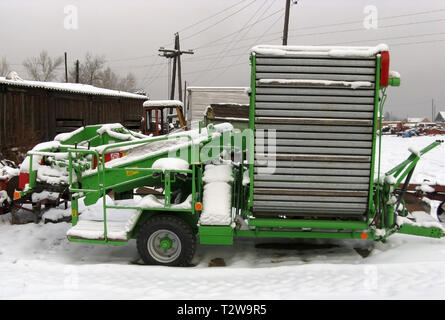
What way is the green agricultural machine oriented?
to the viewer's right

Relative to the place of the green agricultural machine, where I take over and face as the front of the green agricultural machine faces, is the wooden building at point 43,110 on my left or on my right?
on my left

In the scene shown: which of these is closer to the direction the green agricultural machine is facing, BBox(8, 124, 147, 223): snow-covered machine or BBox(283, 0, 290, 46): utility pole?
the utility pole

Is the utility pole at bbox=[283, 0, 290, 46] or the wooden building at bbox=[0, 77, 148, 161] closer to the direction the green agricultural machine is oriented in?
the utility pole

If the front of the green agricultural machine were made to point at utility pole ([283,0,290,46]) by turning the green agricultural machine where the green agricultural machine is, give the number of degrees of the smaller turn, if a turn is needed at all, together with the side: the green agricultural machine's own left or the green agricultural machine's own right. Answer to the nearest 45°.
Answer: approximately 90° to the green agricultural machine's own left
